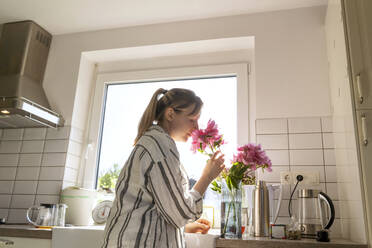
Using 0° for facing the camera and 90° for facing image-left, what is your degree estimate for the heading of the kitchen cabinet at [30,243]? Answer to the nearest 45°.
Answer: approximately 0°

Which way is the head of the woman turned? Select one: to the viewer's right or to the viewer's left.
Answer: to the viewer's right

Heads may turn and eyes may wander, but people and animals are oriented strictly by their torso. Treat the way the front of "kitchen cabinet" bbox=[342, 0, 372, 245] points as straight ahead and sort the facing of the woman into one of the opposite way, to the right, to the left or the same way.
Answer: the opposite way

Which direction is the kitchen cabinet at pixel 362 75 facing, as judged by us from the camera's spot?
facing the viewer and to the left of the viewer

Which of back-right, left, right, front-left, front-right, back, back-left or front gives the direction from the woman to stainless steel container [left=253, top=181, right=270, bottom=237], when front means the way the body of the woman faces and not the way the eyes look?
front-left

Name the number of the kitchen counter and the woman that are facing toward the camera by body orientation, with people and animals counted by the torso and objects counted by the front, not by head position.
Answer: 1

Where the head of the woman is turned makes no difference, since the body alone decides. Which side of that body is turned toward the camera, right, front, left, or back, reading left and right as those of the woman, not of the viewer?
right

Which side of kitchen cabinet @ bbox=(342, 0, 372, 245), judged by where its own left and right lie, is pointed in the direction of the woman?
front

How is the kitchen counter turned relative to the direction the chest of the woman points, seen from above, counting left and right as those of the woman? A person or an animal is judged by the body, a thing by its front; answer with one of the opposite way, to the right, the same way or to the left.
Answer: to the right

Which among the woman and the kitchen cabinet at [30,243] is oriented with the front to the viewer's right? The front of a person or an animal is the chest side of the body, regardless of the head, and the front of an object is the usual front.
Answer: the woman

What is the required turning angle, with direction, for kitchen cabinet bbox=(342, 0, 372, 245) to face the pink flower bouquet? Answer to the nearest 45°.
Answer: approximately 45° to its right

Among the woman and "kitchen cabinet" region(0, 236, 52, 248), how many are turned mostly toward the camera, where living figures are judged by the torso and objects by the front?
1

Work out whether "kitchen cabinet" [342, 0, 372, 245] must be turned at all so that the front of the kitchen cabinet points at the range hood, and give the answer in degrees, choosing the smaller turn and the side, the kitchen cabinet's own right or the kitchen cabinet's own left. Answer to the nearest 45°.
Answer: approximately 45° to the kitchen cabinet's own right

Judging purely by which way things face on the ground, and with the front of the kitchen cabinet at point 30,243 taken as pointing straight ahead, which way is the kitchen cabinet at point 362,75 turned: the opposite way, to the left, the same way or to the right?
to the right

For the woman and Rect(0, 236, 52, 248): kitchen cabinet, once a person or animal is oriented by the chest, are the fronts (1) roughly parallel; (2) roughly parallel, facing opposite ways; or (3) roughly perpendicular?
roughly perpendicular
